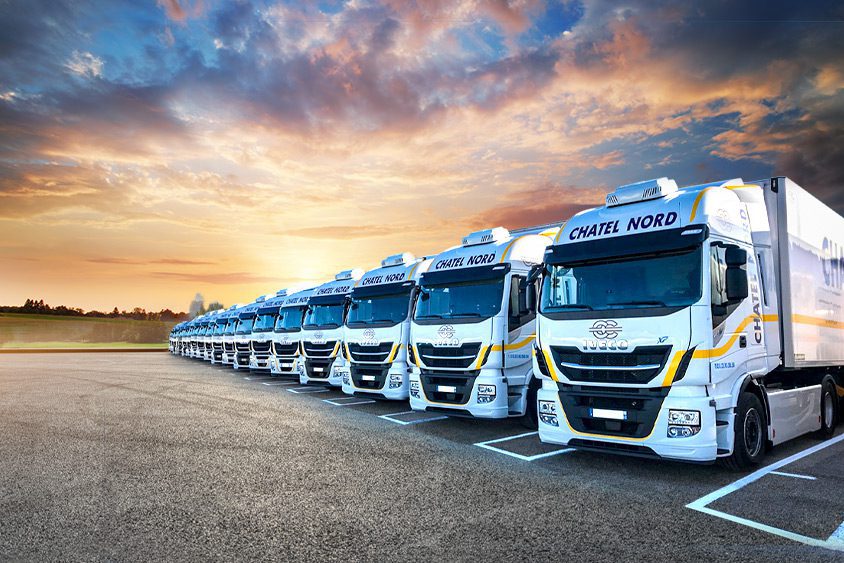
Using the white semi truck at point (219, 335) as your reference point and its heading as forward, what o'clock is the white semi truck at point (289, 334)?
the white semi truck at point (289, 334) is roughly at 10 o'clock from the white semi truck at point (219, 335).

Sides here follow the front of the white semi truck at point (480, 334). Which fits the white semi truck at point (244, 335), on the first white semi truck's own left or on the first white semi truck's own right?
on the first white semi truck's own right

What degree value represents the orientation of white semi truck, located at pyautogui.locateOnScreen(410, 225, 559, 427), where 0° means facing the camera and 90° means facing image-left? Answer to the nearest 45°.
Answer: approximately 45°

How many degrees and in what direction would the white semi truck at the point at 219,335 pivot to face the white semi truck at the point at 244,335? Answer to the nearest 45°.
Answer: approximately 45° to its left
